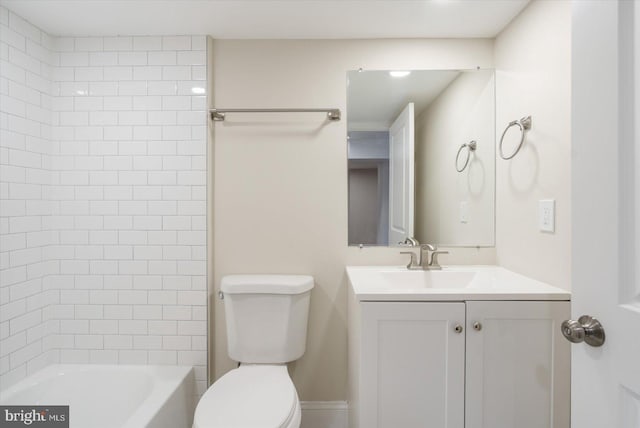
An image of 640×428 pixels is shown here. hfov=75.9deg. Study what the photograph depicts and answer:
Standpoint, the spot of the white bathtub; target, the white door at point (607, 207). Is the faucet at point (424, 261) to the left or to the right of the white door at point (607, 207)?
left

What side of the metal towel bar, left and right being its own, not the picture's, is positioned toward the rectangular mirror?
left

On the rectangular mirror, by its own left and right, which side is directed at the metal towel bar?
right

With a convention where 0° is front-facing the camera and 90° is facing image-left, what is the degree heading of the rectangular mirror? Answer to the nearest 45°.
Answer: approximately 0°

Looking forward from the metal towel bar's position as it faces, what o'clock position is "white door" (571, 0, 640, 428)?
The white door is roughly at 11 o'clock from the metal towel bar.

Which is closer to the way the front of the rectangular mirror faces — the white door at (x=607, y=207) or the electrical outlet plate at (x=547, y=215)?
the white door

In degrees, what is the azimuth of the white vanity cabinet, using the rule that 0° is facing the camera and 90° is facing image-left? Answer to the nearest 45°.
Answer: approximately 0°
